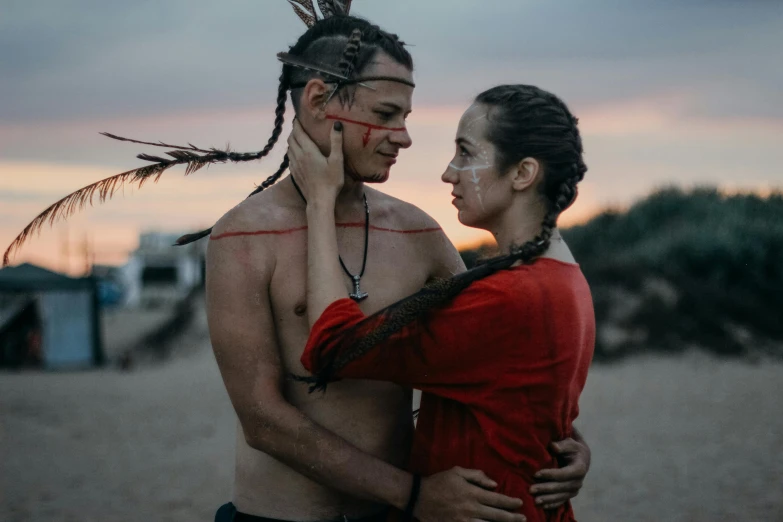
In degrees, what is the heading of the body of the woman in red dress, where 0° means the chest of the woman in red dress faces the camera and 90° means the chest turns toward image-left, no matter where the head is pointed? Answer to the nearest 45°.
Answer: approximately 90°

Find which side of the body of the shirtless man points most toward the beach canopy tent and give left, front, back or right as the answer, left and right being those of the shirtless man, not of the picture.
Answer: back

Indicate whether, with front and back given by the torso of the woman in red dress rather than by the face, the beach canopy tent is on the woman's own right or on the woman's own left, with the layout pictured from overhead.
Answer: on the woman's own right

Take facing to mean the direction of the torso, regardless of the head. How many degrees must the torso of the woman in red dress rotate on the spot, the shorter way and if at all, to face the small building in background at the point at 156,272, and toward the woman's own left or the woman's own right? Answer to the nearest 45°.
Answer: approximately 90° to the woman's own right

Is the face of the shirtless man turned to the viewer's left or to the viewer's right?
to the viewer's right
